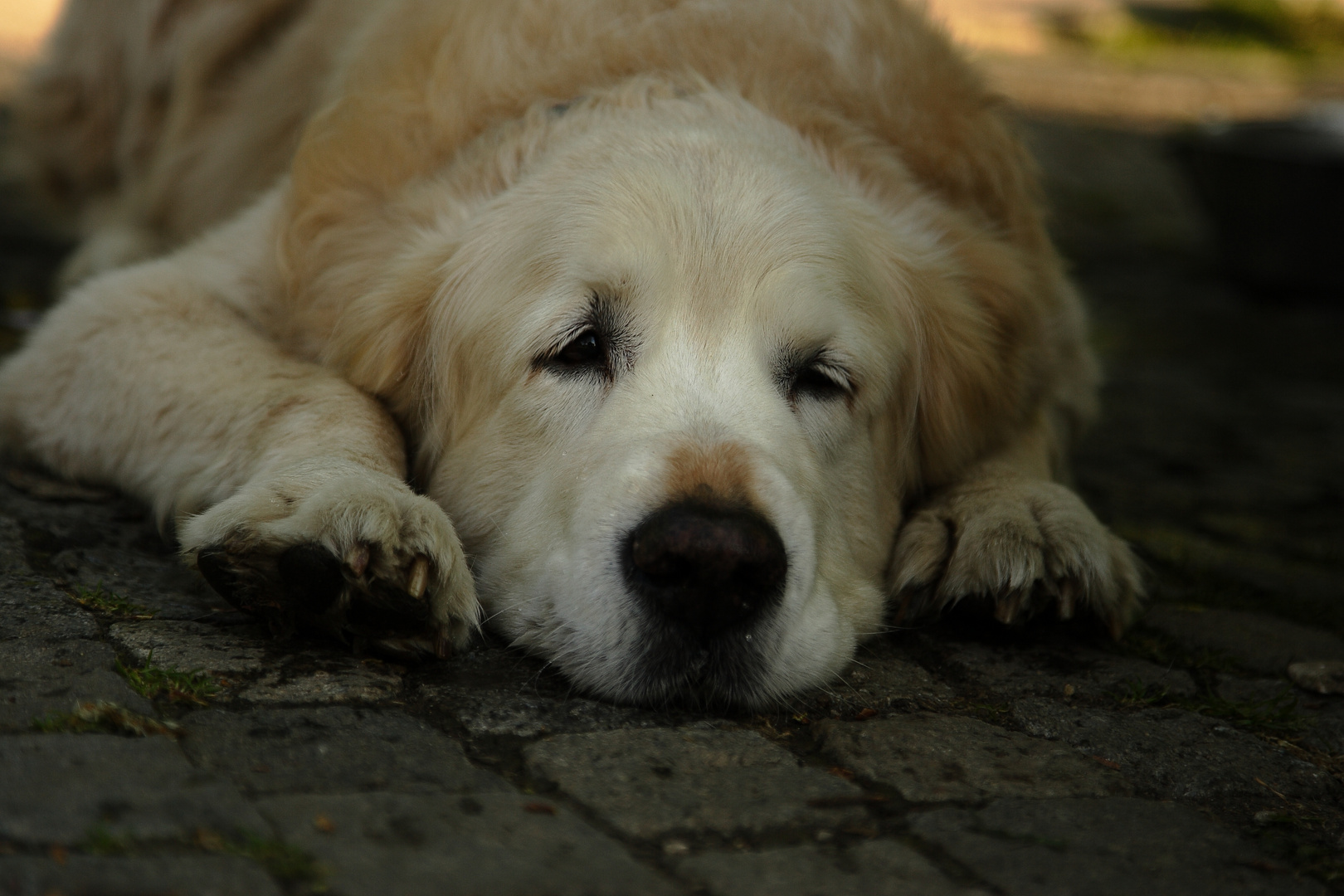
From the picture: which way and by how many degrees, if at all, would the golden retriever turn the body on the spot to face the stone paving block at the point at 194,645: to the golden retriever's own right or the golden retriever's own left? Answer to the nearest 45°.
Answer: approximately 45° to the golden retriever's own right

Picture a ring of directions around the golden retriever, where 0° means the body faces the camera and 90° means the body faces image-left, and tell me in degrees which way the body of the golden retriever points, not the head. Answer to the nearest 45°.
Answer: approximately 0°
